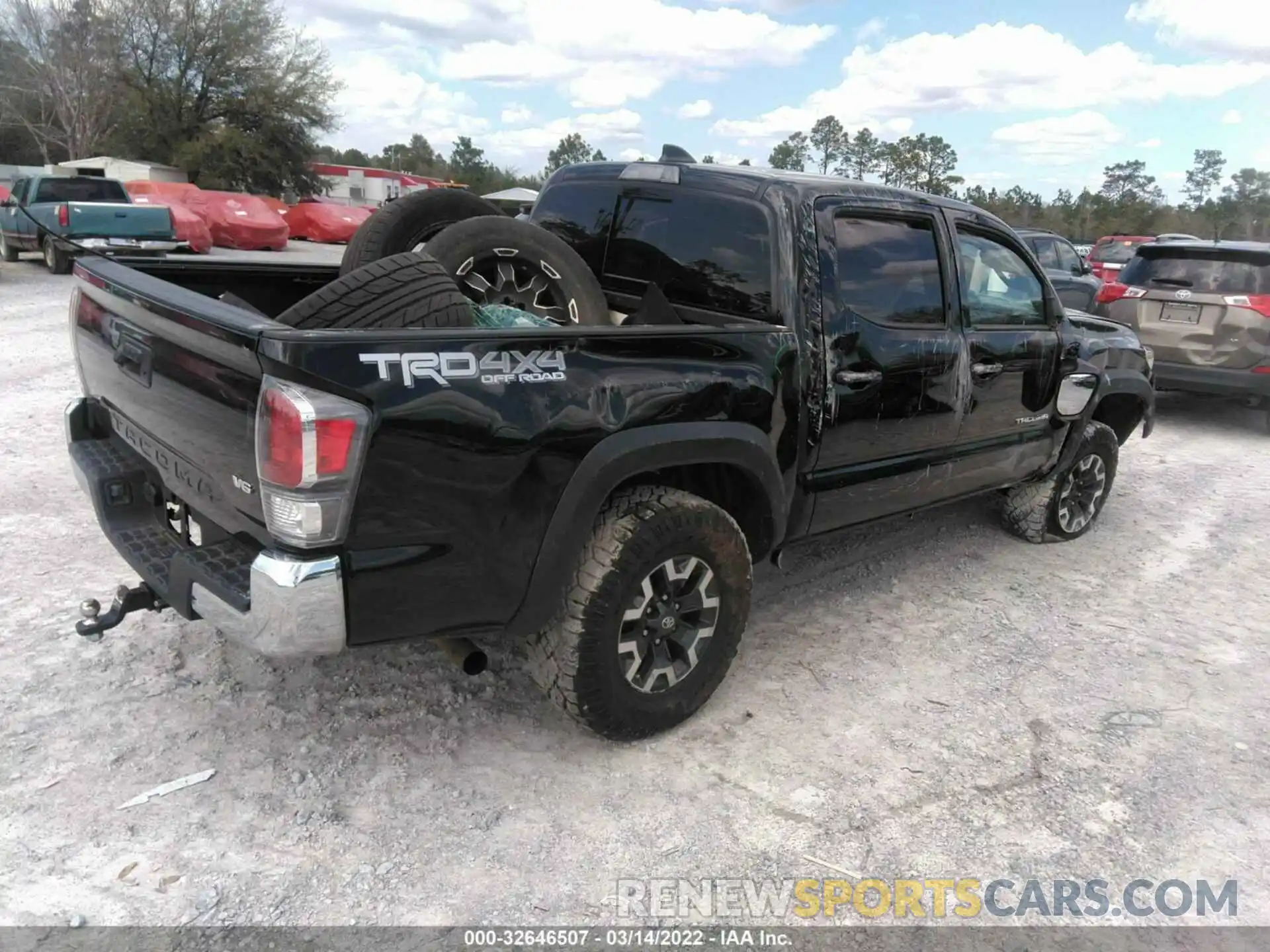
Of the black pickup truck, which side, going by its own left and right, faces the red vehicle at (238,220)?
left

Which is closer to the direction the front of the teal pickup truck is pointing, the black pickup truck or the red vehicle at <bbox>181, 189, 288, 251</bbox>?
the red vehicle

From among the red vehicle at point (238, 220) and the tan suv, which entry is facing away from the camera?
the tan suv

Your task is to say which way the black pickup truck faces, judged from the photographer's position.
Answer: facing away from the viewer and to the right of the viewer

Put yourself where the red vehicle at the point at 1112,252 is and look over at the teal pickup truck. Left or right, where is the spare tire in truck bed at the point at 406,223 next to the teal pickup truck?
left

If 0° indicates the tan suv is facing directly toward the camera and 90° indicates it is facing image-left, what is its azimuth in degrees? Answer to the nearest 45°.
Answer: approximately 180°
